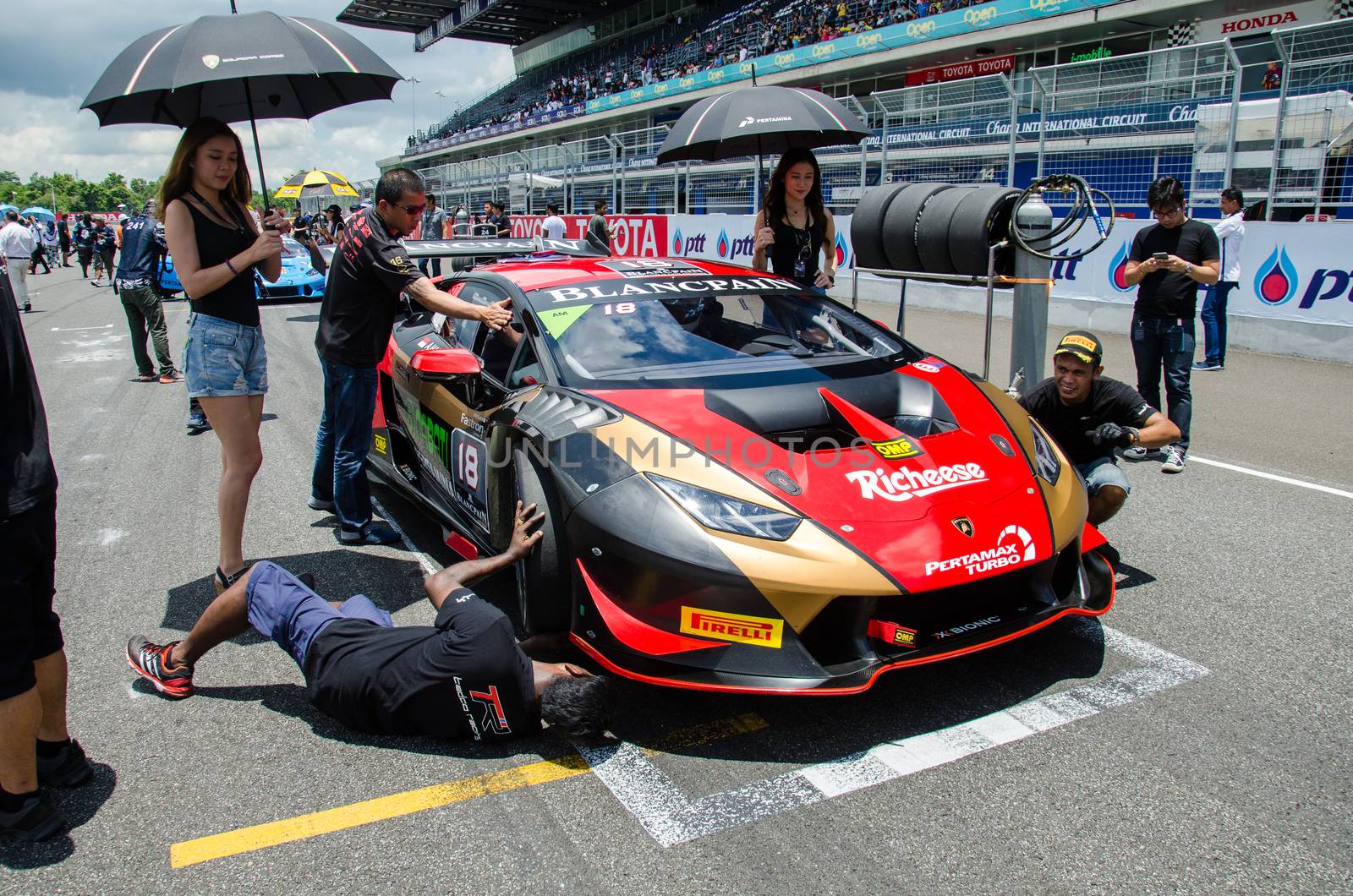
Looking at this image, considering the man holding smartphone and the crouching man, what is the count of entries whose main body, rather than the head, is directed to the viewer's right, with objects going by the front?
0

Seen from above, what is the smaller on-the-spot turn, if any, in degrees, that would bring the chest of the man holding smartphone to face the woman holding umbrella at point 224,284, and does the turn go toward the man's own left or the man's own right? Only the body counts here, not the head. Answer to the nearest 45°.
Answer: approximately 45° to the man's own right

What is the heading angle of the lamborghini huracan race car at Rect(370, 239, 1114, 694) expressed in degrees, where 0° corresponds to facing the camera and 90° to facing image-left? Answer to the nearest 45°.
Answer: approximately 315°

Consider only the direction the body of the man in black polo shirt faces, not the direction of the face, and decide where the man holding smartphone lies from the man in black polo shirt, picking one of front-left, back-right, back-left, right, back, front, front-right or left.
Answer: front

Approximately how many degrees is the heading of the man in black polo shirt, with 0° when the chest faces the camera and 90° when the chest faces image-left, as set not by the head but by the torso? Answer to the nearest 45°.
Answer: approximately 270°

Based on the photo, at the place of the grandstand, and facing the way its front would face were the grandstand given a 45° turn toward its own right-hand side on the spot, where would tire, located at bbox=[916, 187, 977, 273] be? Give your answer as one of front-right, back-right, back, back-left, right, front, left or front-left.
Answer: left

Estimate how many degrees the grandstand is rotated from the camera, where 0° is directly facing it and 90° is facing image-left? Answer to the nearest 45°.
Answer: approximately 45°

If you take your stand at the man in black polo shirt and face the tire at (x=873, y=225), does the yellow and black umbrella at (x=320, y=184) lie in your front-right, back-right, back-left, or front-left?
front-left

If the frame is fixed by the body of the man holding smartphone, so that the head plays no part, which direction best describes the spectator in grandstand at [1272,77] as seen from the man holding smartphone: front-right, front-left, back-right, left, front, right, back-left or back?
back

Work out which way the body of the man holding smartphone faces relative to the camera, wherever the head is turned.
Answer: toward the camera

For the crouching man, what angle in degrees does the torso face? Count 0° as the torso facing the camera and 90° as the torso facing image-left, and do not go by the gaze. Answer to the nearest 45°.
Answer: approximately 45°

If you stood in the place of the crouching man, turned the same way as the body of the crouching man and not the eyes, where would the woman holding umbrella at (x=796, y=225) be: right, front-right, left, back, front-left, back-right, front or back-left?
right

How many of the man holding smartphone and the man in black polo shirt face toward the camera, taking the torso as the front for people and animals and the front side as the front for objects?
1

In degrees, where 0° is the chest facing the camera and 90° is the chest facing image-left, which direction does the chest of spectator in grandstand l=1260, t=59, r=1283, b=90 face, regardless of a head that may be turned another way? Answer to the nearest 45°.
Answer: approximately 45°

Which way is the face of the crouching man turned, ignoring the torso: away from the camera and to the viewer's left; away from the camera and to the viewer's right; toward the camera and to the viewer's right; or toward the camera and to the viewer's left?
toward the camera and to the viewer's left

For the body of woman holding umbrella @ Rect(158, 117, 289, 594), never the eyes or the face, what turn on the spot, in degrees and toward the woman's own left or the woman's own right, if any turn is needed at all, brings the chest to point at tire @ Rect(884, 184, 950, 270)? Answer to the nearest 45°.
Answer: approximately 45° to the woman's own left

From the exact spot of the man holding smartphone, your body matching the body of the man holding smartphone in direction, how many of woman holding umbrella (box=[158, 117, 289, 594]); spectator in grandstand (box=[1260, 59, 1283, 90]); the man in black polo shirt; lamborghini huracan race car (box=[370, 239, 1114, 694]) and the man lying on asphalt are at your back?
1
